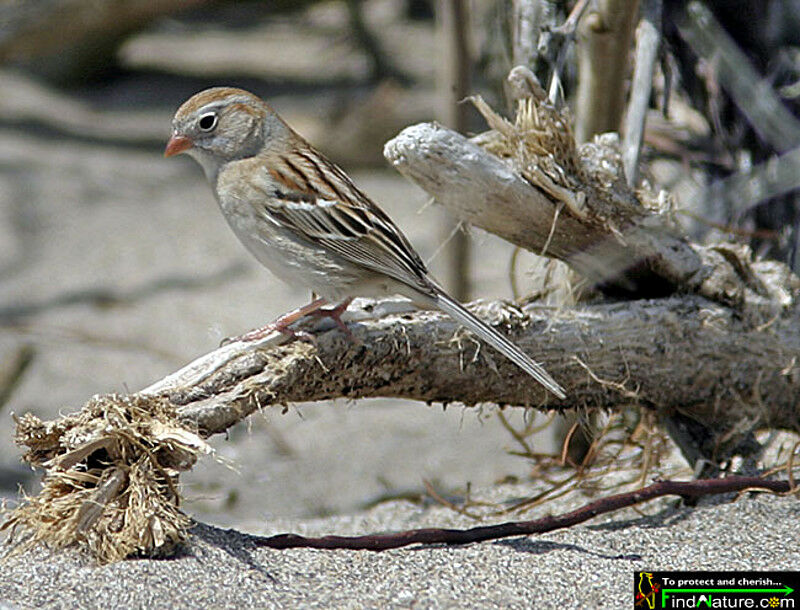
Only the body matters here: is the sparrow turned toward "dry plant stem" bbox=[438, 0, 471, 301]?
no

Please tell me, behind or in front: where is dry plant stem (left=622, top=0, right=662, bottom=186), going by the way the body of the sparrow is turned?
behind

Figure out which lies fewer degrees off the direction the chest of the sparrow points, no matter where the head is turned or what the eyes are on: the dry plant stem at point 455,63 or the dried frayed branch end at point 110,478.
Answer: the dried frayed branch end

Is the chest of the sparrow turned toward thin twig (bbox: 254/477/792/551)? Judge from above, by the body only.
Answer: no

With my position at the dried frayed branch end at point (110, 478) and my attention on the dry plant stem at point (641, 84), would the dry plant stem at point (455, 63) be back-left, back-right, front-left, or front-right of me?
front-left

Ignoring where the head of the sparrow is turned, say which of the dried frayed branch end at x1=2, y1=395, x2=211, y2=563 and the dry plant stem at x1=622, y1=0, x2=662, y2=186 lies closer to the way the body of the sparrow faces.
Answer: the dried frayed branch end

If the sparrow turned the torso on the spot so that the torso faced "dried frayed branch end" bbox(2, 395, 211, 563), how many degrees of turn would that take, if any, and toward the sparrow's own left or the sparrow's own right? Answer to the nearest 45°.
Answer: approximately 45° to the sparrow's own left

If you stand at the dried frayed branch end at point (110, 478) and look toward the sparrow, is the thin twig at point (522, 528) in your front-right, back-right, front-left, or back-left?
front-right

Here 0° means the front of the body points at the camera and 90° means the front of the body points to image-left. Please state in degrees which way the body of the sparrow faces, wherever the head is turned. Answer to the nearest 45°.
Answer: approximately 90°

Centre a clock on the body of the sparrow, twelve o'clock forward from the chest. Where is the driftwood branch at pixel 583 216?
The driftwood branch is roughly at 6 o'clock from the sparrow.
